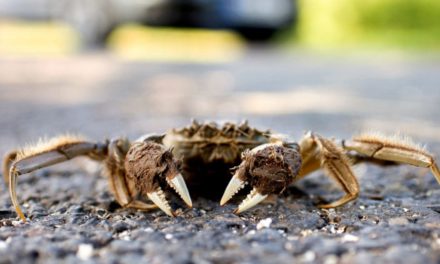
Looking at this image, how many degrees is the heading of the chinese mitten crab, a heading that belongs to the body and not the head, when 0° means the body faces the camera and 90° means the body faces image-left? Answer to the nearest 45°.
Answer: approximately 0°

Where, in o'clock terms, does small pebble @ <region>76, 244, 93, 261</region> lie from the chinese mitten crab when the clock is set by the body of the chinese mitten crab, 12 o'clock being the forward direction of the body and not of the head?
The small pebble is roughly at 1 o'clock from the chinese mitten crab.

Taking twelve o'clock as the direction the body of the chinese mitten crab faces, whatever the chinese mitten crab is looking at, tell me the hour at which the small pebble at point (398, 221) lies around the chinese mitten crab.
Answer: The small pebble is roughly at 10 o'clock from the chinese mitten crab.

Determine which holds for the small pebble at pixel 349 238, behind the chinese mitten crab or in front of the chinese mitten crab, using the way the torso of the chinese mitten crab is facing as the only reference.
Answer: in front

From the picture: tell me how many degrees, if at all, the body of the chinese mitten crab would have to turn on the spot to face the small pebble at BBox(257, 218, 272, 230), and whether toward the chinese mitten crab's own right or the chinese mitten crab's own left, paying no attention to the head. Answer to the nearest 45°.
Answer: approximately 45° to the chinese mitten crab's own left

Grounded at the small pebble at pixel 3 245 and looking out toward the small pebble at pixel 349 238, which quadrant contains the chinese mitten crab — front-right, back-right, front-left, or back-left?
front-left
